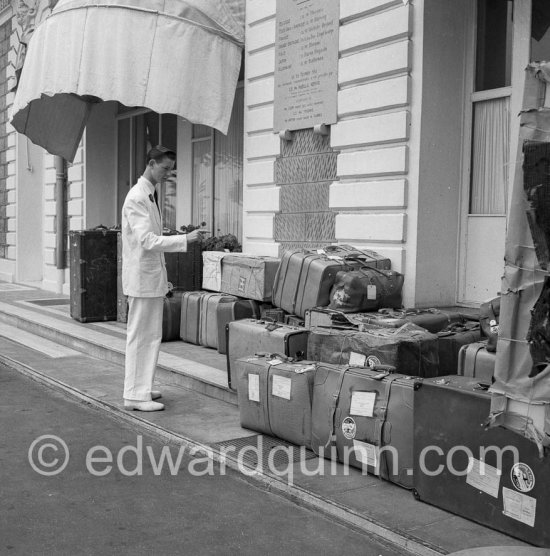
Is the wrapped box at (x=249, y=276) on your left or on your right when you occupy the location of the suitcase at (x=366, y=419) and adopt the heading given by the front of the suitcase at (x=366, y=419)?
on your right

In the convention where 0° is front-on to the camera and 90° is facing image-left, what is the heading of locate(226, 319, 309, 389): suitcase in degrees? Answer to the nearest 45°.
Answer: approximately 45°

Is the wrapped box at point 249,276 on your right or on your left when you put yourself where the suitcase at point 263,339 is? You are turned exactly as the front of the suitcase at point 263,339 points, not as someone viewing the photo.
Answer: on your right

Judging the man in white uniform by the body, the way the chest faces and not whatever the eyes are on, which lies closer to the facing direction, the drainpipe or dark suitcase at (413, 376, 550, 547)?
the dark suitcase

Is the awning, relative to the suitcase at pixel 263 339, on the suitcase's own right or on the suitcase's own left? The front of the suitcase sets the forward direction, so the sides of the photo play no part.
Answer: on the suitcase's own right

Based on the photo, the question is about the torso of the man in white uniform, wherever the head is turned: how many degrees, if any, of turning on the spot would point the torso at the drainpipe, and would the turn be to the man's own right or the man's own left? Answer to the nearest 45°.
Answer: approximately 90° to the man's own left

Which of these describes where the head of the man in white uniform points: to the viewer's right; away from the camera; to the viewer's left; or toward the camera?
to the viewer's right

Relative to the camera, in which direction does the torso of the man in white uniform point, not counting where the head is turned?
to the viewer's right

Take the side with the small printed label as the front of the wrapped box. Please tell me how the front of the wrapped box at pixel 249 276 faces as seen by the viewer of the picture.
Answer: facing the viewer and to the left of the viewer

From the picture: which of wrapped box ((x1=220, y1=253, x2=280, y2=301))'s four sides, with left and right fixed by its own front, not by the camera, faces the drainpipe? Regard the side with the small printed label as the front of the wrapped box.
right
